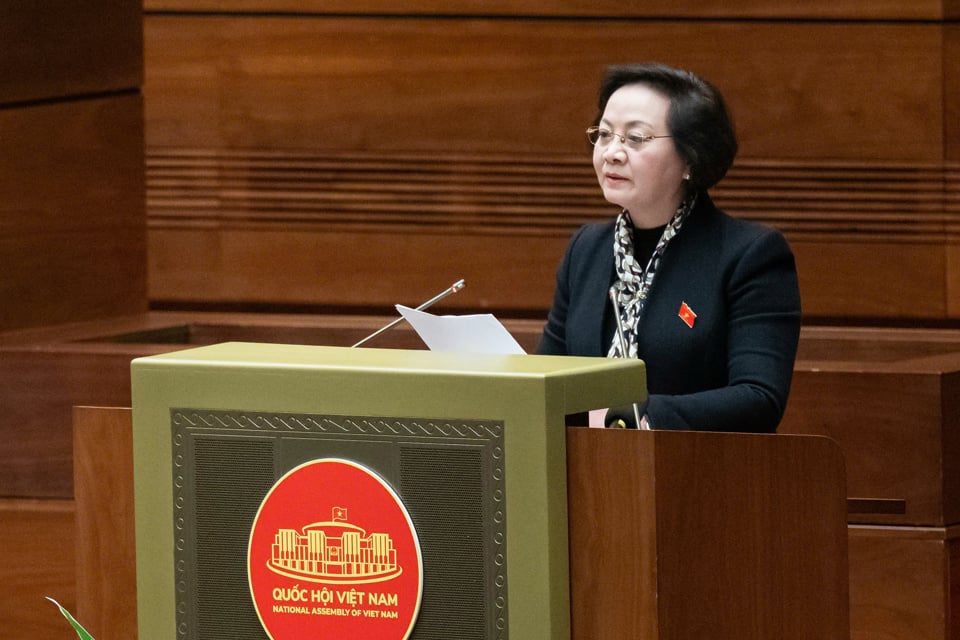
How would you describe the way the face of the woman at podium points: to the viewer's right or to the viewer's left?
to the viewer's left

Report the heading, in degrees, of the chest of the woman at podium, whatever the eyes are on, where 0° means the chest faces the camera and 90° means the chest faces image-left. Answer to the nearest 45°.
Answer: approximately 45°

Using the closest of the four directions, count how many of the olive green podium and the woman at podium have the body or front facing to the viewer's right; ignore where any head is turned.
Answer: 0

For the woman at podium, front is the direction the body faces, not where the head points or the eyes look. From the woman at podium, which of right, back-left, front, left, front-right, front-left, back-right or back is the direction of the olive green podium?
front-left

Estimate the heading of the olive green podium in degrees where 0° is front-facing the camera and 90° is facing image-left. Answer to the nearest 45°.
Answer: approximately 45°
